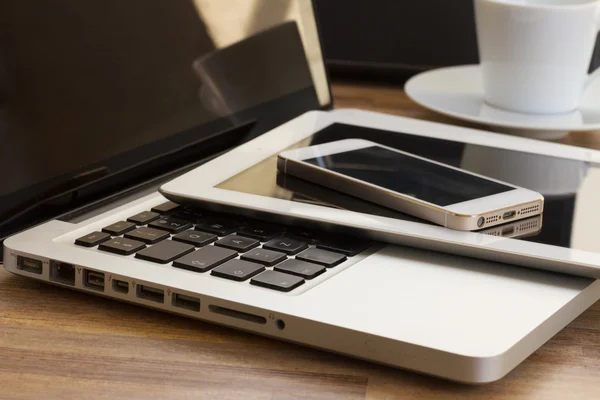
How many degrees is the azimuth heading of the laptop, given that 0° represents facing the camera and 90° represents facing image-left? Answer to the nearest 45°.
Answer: approximately 315°
